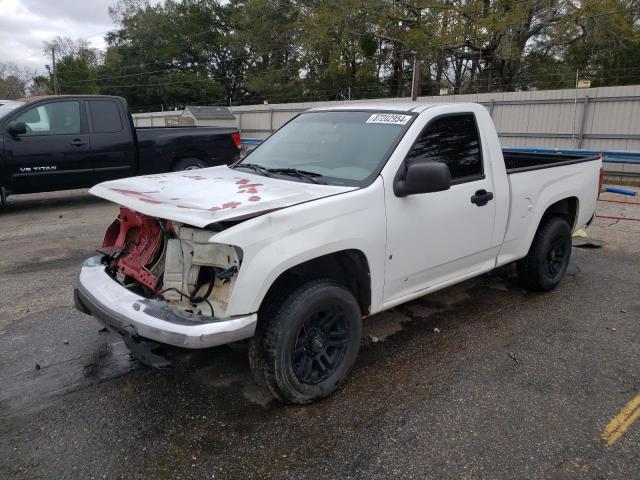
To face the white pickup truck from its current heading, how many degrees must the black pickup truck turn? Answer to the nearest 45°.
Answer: approximately 90° to its left

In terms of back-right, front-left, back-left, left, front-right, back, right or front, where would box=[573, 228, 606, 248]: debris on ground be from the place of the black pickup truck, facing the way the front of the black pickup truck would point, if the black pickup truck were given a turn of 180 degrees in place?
front-right

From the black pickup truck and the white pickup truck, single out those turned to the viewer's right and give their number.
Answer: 0

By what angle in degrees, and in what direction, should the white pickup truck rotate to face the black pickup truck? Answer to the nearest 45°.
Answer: approximately 90° to its right

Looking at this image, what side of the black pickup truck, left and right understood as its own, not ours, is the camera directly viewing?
left

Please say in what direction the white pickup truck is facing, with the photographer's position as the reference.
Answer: facing the viewer and to the left of the viewer

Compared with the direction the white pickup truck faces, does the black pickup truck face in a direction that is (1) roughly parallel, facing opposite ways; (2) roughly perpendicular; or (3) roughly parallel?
roughly parallel

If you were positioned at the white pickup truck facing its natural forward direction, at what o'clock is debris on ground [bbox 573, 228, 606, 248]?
The debris on ground is roughly at 6 o'clock from the white pickup truck.
